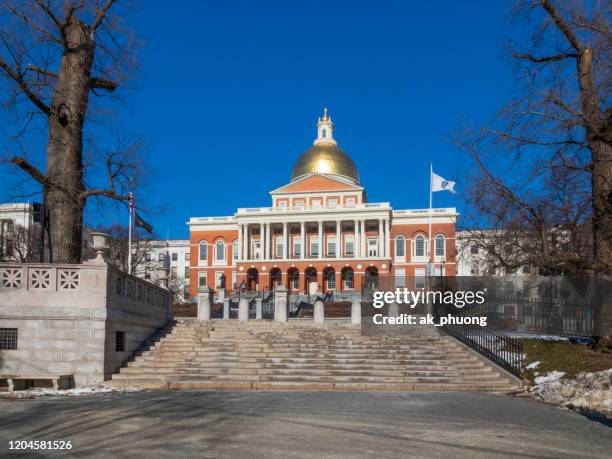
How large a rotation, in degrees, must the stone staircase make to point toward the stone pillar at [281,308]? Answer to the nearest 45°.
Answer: approximately 180°

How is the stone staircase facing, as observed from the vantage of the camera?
facing the viewer

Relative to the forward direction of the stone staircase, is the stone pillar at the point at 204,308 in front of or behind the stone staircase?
behind

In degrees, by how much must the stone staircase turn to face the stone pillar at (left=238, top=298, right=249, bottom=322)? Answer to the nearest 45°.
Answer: approximately 180°

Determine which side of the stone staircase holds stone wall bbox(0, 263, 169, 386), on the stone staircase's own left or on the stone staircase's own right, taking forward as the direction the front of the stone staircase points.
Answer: on the stone staircase's own right

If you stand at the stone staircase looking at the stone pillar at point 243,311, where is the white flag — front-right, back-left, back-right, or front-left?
front-right

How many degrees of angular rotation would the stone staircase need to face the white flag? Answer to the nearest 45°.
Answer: approximately 180°

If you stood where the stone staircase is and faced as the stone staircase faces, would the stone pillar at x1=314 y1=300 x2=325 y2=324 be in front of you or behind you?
behind

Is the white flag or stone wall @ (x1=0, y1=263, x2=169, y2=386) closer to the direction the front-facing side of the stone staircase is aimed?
the stone wall

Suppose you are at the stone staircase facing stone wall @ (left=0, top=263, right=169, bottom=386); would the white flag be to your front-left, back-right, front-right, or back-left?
back-right

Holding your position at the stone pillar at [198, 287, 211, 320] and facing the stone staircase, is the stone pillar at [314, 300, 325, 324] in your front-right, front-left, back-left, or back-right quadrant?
front-left
